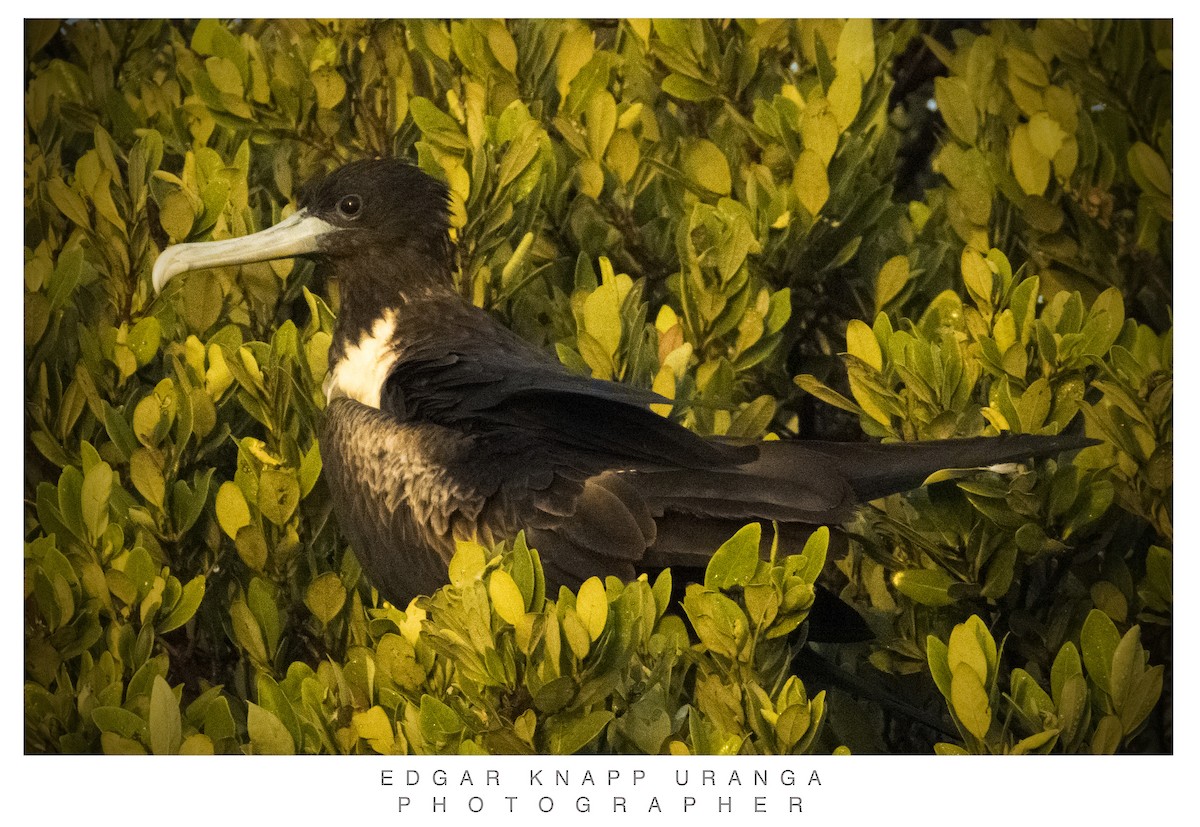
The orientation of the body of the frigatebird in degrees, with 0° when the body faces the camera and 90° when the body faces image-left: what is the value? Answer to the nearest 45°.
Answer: approximately 90°
